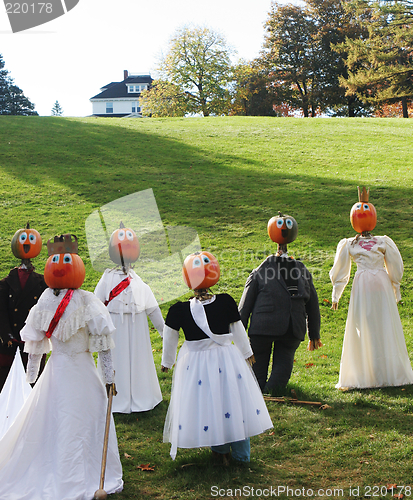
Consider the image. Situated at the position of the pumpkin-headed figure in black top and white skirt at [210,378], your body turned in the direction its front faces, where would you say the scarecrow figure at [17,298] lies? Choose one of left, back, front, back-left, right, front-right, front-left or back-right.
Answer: back-right

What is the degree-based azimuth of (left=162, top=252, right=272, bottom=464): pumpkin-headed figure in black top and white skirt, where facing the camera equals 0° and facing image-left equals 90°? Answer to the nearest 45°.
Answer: approximately 0°

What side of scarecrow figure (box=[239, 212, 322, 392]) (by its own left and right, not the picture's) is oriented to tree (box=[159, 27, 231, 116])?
back

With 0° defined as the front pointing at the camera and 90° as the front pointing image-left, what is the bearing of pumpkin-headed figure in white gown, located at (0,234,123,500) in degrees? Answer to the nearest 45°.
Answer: approximately 0°

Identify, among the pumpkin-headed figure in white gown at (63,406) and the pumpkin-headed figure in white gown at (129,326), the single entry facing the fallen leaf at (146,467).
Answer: the pumpkin-headed figure in white gown at (129,326)

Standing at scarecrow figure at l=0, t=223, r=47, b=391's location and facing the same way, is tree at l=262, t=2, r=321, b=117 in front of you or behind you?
behind

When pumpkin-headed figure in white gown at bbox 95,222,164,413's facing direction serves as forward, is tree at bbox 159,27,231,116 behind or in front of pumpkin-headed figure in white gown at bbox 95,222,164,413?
behind

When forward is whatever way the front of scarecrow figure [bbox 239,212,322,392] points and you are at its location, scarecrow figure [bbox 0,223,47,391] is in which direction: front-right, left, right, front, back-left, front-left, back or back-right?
right

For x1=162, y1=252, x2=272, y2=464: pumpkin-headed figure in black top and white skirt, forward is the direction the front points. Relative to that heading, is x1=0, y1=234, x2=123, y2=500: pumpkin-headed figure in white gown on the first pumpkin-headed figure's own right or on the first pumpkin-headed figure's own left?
on the first pumpkin-headed figure's own right

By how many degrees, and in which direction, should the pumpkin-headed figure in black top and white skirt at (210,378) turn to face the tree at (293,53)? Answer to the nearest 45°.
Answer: approximately 180°

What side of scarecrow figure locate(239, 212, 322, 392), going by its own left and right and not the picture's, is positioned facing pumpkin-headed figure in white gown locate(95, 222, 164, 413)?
right
